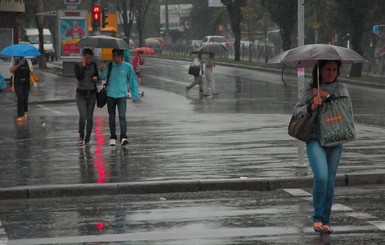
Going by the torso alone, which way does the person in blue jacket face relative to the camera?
toward the camera

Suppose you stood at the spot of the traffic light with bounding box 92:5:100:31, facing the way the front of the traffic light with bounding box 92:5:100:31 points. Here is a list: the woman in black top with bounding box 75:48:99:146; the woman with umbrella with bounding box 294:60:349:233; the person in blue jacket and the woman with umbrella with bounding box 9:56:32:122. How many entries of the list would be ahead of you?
4

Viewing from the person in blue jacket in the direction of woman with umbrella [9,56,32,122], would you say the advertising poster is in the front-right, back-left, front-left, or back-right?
front-right

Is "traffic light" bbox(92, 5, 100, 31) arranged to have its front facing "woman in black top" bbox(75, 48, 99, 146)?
yes

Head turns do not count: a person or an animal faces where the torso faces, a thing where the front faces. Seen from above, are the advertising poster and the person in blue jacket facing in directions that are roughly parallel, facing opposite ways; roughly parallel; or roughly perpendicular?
roughly parallel

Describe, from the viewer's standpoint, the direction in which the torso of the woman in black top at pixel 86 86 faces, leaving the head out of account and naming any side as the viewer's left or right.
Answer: facing the viewer

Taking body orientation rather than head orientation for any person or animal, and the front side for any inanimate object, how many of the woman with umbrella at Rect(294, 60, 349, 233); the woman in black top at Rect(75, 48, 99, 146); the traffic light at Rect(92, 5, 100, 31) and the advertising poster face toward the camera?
4

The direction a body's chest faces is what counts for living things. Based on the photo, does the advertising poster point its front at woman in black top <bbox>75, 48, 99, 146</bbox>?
yes

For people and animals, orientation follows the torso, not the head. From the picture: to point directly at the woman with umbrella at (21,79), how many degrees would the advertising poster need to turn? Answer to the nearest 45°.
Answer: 0° — it already faces them

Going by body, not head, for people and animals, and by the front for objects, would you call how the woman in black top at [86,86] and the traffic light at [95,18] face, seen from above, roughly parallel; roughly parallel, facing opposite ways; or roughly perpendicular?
roughly parallel

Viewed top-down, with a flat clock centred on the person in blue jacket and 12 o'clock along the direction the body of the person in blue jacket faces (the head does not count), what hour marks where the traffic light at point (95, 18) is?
The traffic light is roughly at 6 o'clock from the person in blue jacket.

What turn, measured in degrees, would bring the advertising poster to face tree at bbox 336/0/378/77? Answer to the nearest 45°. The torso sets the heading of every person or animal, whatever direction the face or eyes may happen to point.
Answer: approximately 45° to its left

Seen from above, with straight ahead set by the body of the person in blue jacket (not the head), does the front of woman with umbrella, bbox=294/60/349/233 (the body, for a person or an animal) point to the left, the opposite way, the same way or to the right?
the same way

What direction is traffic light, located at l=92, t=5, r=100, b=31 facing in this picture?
toward the camera
